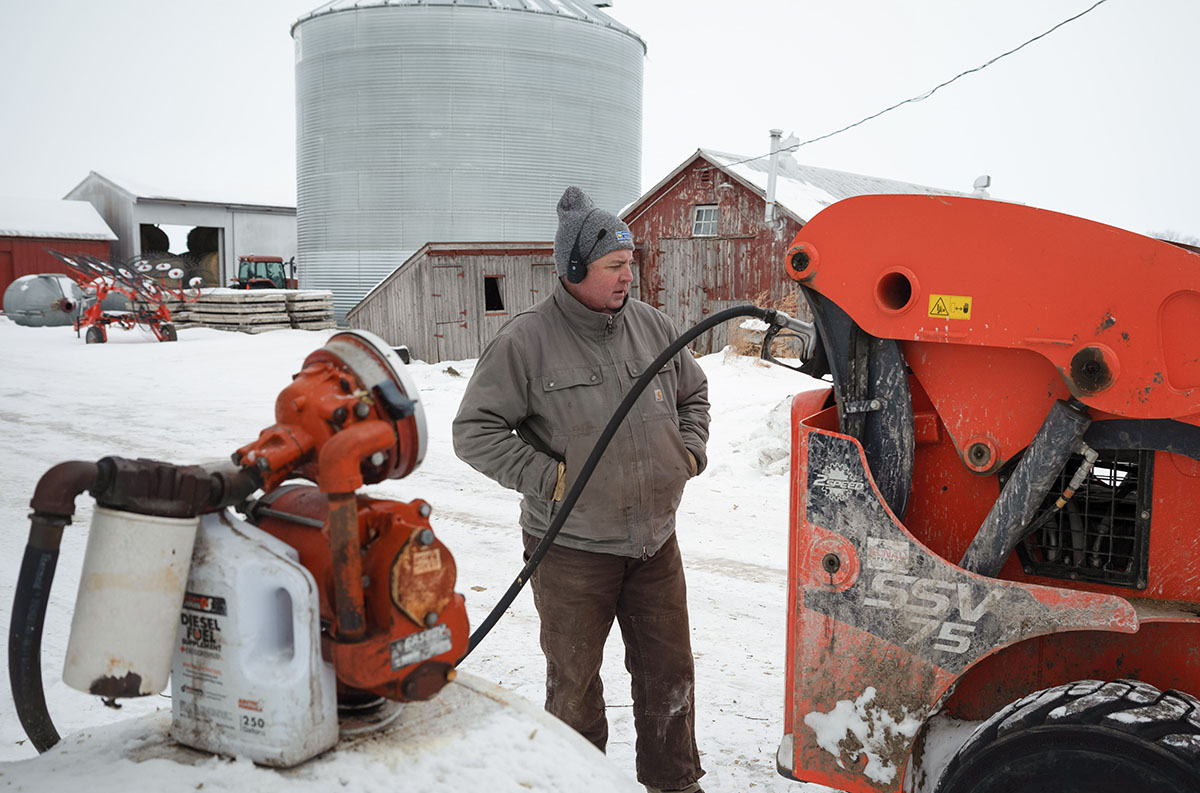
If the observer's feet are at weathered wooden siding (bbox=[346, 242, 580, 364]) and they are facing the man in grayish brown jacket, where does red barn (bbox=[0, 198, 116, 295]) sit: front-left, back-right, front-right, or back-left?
back-right

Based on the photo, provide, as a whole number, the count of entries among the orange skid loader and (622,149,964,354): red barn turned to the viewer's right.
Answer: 1

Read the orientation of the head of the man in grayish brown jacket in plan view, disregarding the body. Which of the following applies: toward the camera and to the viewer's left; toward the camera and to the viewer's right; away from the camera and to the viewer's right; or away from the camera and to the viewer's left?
toward the camera and to the viewer's right

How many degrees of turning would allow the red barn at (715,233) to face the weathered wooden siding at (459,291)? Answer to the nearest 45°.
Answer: approximately 45° to its right

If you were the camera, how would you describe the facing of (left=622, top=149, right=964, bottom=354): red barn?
facing the viewer and to the left of the viewer

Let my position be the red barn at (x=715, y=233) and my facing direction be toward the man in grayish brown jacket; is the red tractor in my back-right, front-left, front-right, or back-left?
back-right

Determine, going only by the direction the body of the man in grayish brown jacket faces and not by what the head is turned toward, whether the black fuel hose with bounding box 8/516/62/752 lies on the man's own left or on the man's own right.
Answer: on the man's own right

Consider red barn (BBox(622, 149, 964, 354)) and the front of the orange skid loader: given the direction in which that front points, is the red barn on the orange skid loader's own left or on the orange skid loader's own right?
on the orange skid loader's own left

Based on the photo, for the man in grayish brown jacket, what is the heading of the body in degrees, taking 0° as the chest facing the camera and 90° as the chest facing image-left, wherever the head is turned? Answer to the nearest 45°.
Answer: approximately 315°

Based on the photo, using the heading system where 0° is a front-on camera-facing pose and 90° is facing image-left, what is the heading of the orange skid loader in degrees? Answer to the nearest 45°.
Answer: approximately 270°

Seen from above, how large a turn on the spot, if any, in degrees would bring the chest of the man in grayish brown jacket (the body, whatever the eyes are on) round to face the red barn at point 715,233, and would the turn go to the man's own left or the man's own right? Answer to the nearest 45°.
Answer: approximately 135° to the man's own left
